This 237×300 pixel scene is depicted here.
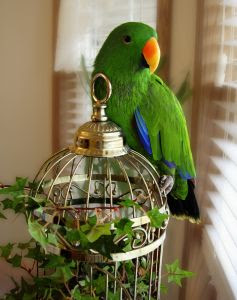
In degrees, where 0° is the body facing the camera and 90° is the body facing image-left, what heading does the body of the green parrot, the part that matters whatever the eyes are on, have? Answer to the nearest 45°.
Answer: approximately 45°
